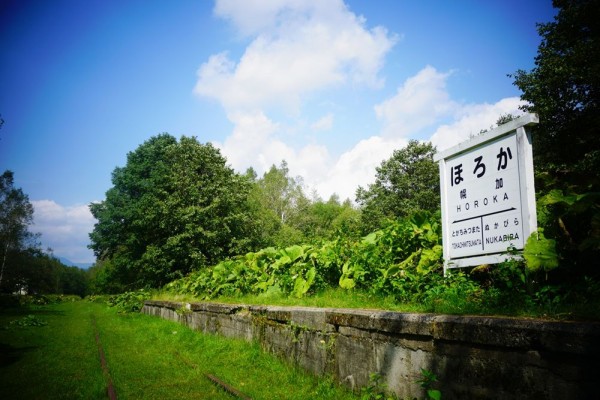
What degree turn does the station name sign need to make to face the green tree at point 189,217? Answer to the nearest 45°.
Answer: approximately 90° to its right

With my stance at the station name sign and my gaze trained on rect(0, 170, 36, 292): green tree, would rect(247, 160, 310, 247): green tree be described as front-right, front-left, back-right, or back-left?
front-right

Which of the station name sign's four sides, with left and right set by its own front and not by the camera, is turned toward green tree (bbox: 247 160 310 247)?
right

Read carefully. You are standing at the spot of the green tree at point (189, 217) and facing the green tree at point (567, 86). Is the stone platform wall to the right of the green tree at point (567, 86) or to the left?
right

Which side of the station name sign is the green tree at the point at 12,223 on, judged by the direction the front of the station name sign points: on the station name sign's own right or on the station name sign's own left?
on the station name sign's own right

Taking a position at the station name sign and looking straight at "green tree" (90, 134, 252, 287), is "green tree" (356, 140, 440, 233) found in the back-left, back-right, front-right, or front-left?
front-right

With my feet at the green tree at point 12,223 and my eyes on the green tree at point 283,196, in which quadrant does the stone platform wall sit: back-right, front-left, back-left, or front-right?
front-right

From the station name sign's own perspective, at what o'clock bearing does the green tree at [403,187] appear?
The green tree is roughly at 4 o'clock from the station name sign.

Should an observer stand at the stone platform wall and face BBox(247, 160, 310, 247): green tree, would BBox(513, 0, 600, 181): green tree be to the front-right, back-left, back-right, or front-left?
front-right

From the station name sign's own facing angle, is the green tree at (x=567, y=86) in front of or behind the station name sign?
behind

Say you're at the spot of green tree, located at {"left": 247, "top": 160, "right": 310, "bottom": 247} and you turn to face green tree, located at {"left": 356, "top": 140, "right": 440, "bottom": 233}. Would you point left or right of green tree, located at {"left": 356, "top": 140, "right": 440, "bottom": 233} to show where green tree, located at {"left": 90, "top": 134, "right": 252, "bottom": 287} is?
right
